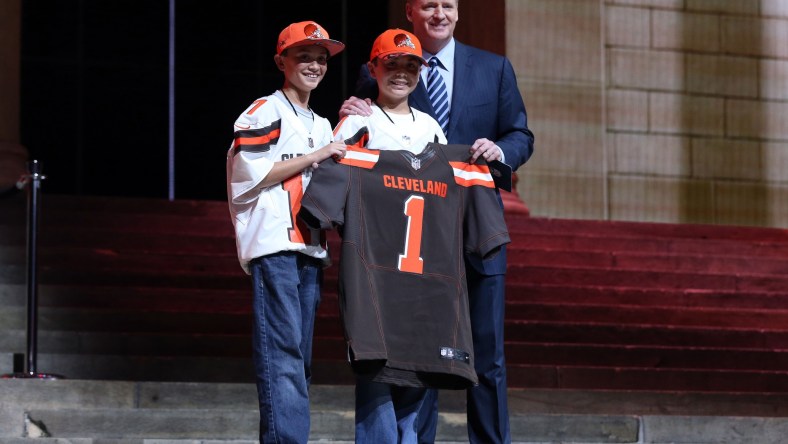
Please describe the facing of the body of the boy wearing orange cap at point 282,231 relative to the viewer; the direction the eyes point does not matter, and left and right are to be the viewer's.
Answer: facing the viewer and to the right of the viewer

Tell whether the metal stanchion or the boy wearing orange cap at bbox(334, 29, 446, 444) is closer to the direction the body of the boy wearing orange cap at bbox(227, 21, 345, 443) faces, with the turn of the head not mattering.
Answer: the boy wearing orange cap

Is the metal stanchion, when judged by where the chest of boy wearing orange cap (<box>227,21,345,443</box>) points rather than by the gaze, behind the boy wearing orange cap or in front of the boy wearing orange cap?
behind

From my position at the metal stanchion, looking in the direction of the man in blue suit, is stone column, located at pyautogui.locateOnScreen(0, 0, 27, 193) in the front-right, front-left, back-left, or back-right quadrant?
back-left

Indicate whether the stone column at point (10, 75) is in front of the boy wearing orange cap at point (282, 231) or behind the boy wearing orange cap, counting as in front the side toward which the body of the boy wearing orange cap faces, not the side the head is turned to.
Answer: behind

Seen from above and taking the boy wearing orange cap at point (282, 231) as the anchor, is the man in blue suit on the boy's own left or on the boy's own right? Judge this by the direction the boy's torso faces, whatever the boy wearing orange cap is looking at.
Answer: on the boy's own left
